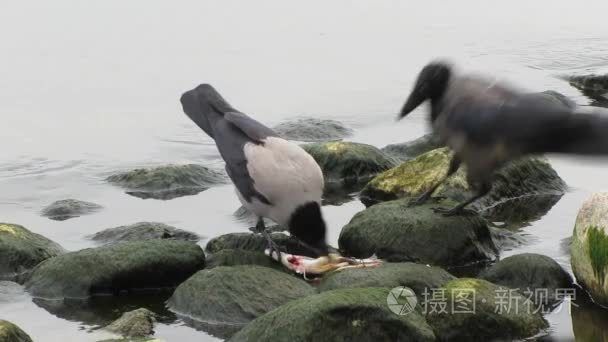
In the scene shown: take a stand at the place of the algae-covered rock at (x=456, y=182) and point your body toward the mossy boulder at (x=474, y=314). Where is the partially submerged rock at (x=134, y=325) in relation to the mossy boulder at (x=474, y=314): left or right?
right

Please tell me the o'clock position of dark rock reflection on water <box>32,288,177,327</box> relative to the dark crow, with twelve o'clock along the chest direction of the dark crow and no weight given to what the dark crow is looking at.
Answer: The dark rock reflection on water is roughly at 11 o'clock from the dark crow.

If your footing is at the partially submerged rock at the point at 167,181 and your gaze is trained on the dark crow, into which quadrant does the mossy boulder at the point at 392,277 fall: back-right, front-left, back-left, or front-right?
front-right

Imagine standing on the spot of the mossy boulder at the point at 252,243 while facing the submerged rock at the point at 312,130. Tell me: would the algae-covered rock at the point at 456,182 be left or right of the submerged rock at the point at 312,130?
right

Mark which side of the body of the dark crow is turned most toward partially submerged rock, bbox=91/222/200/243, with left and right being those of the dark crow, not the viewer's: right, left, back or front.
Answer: front

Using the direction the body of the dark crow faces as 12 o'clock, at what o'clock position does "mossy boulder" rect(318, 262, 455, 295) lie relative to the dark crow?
The mossy boulder is roughly at 10 o'clock from the dark crow.

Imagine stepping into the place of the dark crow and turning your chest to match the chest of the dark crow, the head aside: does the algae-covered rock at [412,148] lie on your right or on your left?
on your right

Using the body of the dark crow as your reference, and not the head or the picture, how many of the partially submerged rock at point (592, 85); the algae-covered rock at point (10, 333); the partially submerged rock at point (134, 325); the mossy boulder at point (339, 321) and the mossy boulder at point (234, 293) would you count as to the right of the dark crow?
1

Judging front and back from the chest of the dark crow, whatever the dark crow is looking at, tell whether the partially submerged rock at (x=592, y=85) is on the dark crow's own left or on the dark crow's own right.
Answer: on the dark crow's own right

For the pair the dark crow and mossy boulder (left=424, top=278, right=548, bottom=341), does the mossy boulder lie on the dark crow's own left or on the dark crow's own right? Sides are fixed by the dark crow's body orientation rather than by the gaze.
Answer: on the dark crow's own left

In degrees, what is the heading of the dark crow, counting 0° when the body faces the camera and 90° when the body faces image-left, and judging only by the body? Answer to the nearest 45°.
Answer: approximately 90°

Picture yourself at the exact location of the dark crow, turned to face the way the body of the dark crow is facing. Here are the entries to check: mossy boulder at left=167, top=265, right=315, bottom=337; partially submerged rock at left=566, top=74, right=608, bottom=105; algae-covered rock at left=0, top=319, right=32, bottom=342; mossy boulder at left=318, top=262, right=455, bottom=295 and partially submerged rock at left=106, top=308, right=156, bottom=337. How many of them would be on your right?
1
